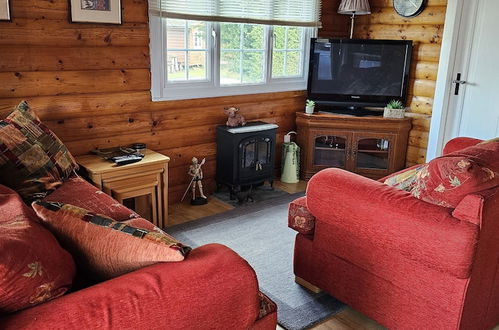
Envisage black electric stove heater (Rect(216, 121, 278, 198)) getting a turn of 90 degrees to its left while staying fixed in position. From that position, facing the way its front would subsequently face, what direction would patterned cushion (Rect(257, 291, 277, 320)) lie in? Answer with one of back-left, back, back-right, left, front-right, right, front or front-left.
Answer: back-right

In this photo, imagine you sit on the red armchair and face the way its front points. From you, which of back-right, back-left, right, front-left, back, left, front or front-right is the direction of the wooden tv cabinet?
front-right

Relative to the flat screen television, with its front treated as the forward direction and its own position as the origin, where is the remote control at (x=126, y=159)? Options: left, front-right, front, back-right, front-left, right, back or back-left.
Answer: front-right

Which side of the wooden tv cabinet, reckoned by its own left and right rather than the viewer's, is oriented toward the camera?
front

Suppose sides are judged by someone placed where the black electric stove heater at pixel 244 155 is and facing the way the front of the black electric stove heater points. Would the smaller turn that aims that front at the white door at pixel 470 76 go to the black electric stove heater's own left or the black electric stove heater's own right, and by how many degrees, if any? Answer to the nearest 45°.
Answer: approximately 45° to the black electric stove heater's own left

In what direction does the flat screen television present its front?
toward the camera

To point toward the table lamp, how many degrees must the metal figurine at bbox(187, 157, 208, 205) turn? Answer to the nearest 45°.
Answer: approximately 90° to its left

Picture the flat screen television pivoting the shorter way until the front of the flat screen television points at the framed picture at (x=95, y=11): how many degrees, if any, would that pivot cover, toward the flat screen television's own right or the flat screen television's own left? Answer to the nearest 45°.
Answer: approximately 45° to the flat screen television's own right

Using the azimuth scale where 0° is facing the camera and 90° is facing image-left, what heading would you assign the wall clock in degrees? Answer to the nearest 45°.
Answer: approximately 45°

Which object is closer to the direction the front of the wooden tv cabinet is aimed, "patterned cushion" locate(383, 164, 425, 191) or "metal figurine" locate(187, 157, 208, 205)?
the patterned cushion

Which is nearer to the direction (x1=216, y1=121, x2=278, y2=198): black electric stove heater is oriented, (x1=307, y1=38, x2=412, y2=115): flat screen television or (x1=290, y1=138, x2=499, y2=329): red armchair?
the red armchair

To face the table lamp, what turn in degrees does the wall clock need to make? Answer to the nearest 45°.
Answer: approximately 45° to its right

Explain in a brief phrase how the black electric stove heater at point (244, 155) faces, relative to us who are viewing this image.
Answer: facing the viewer and to the right of the viewer

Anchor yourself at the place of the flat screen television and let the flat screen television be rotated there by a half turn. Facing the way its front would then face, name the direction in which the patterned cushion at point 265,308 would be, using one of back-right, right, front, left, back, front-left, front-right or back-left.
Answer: back
